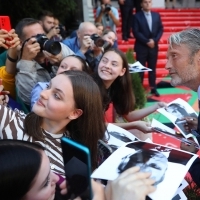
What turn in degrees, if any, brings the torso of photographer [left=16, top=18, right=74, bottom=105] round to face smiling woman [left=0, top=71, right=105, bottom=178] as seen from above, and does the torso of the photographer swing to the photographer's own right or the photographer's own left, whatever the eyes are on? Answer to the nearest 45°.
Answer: approximately 45° to the photographer's own right

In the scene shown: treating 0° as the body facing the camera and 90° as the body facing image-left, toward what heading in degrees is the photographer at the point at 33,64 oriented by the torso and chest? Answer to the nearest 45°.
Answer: approximately 315°

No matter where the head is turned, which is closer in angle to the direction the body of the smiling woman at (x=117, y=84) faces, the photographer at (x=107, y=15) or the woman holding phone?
the woman holding phone

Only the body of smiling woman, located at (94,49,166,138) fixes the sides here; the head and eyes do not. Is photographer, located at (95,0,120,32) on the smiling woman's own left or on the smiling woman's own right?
on the smiling woman's own left

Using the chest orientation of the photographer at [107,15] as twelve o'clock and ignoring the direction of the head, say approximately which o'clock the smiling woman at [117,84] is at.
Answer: The smiling woman is roughly at 12 o'clock from the photographer.
